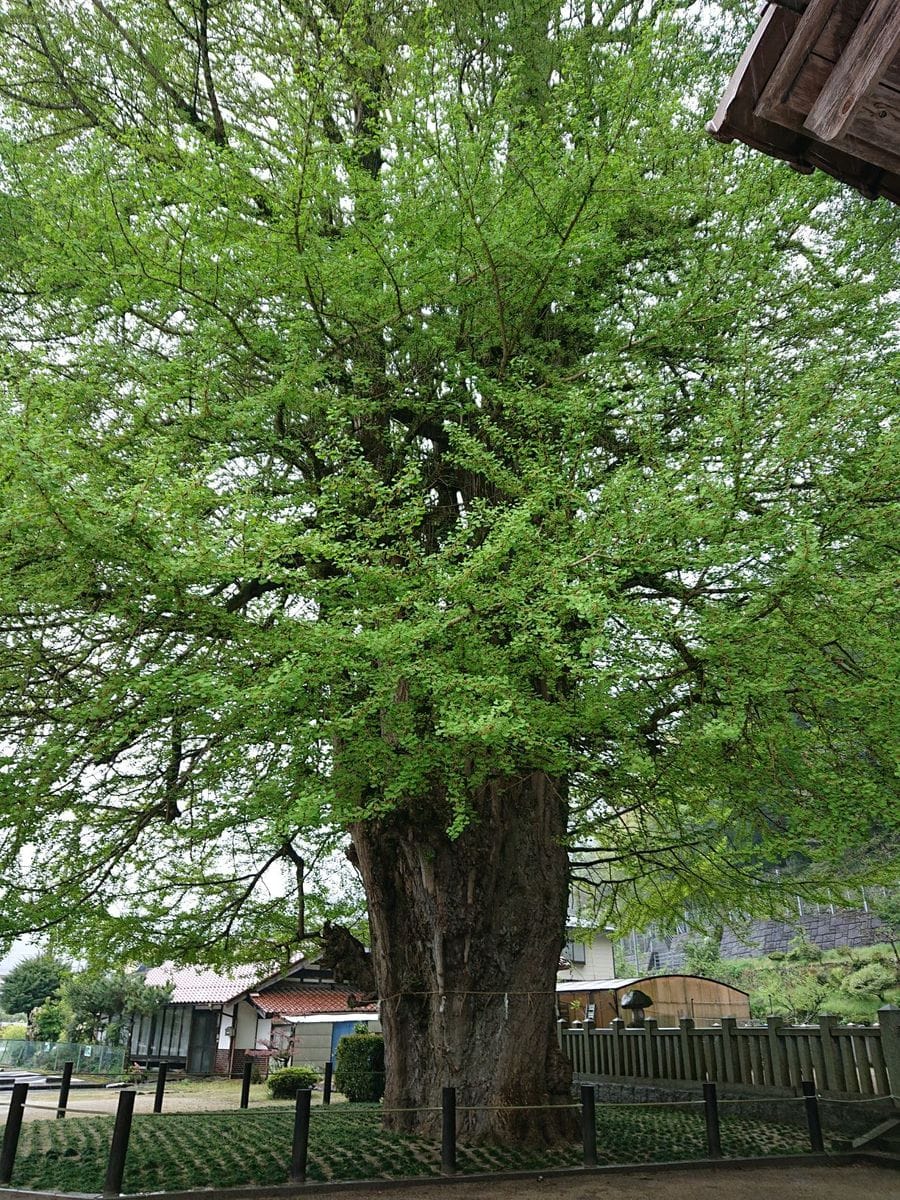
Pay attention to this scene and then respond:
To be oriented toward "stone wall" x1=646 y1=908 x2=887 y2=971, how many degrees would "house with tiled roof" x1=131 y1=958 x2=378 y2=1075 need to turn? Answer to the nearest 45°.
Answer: approximately 135° to its left

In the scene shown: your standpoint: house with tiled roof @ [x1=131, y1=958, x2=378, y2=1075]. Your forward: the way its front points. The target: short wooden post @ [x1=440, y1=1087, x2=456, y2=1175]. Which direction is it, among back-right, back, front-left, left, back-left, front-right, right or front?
front-left

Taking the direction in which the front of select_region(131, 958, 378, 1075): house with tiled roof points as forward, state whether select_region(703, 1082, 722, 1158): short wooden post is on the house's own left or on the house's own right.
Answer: on the house's own left

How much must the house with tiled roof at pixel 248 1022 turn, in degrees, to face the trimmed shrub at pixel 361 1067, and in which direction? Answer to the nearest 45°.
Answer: approximately 45° to its left

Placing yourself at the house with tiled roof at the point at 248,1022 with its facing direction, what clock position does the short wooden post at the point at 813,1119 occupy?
The short wooden post is roughly at 10 o'clock from the house with tiled roof.

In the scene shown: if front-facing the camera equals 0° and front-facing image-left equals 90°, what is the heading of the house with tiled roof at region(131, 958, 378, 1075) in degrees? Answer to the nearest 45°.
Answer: approximately 45°

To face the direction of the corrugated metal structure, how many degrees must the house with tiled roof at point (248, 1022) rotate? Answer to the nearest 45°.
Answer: approximately 90° to its left

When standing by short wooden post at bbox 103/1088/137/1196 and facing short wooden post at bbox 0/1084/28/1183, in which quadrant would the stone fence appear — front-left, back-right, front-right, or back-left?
back-right
